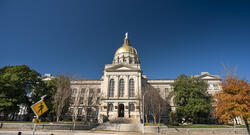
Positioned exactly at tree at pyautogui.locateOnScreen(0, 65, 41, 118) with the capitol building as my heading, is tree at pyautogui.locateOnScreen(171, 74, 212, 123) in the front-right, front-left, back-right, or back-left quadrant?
front-right

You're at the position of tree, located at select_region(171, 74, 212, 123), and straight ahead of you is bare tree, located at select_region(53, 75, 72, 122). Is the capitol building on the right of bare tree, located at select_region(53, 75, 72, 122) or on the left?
right

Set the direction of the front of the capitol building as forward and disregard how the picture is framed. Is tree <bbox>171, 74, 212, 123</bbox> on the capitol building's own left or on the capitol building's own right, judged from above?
on the capitol building's own left

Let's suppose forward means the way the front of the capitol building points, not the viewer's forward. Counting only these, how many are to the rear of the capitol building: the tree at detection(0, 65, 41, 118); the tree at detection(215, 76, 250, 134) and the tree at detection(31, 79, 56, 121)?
0

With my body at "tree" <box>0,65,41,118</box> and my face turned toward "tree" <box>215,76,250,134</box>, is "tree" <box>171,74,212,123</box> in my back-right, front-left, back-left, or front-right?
front-left

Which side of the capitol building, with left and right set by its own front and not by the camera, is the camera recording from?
front

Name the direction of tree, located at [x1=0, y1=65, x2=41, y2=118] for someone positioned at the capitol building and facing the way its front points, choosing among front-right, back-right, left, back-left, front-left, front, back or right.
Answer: front-right

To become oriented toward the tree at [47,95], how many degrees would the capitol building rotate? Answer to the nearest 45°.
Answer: approximately 45° to its right

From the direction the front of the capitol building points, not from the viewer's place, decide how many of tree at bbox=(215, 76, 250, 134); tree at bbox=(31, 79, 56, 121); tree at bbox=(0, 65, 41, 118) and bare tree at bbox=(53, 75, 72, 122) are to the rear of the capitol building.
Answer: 0

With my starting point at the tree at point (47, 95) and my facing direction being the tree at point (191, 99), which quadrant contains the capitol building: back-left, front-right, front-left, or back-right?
front-left

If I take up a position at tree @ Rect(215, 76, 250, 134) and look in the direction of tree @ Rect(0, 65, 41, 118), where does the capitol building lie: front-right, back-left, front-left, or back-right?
front-right
